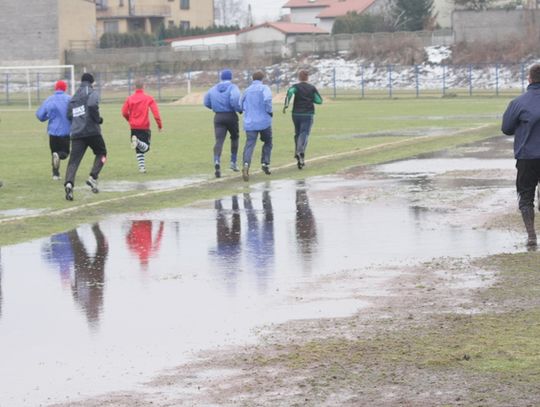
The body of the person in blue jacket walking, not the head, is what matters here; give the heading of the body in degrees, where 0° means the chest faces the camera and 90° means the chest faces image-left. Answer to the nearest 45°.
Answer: approximately 180°

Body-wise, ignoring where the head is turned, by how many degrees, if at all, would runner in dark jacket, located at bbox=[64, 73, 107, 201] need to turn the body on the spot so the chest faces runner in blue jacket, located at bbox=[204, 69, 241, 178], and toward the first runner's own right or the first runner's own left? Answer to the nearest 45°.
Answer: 0° — they already face them

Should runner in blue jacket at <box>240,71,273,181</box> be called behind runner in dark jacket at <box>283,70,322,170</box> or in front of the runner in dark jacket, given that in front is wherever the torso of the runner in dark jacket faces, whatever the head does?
behind

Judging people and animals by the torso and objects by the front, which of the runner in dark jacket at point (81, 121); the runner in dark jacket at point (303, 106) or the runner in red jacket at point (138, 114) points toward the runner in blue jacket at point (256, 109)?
the runner in dark jacket at point (81, 121)

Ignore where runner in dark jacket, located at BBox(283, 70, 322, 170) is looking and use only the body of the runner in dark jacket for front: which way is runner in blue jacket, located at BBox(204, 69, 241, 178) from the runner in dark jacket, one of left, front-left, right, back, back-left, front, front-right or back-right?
back-left

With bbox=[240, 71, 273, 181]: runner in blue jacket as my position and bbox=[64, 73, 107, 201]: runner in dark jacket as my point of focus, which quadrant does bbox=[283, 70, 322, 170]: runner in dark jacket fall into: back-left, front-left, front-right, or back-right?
back-right

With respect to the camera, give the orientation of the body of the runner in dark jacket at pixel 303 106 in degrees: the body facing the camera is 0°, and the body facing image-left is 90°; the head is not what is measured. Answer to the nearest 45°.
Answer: approximately 180°

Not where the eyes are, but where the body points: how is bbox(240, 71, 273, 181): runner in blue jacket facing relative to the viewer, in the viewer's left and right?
facing away from the viewer

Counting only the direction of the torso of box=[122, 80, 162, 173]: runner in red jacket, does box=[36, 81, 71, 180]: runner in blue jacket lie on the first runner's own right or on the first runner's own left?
on the first runner's own left

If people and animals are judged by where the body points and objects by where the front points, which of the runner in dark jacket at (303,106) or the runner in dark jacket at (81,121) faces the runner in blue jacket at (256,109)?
the runner in dark jacket at (81,121)

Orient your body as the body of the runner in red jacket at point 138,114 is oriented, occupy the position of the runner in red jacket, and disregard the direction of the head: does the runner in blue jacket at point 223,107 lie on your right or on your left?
on your right

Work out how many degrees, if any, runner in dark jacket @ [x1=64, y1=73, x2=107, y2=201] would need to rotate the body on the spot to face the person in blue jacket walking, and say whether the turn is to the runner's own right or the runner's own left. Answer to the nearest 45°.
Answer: approximately 90° to the runner's own right

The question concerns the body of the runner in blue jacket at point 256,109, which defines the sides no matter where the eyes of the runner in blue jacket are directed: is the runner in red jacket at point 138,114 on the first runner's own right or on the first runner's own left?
on the first runner's own left
